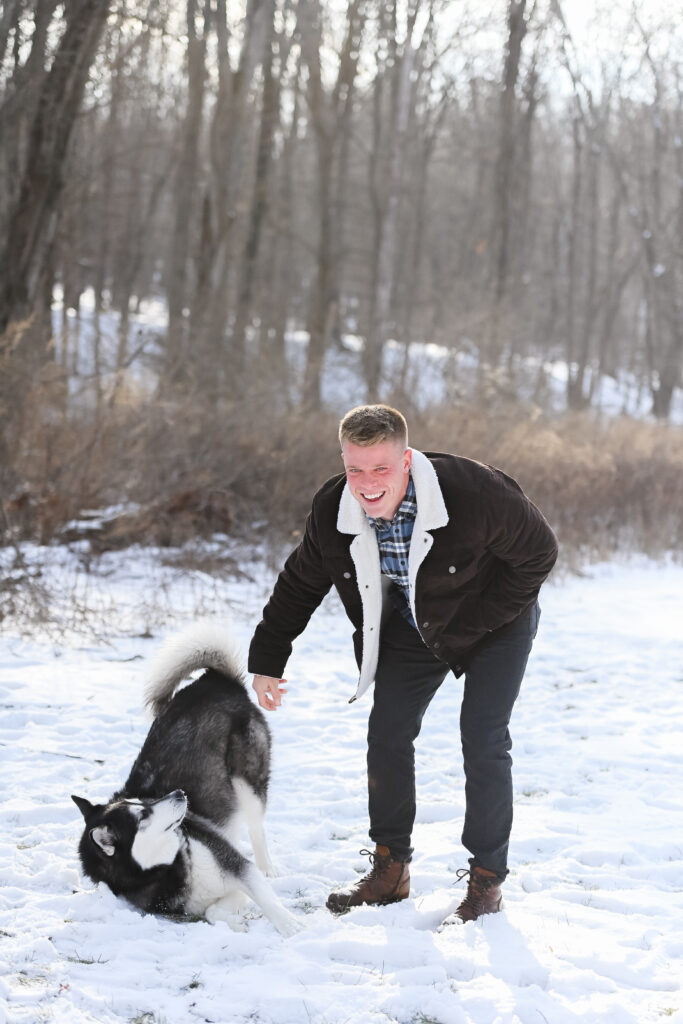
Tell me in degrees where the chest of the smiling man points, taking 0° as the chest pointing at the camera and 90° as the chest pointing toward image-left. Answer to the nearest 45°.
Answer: approximately 45°
